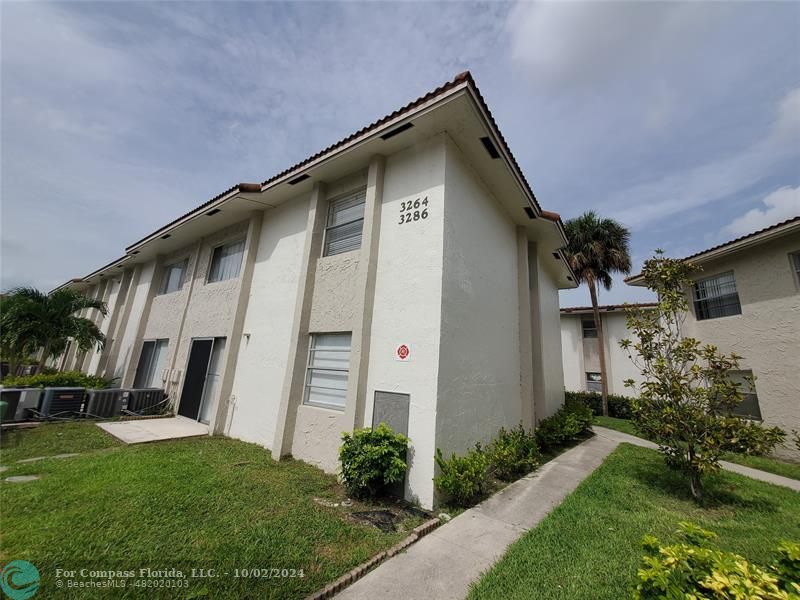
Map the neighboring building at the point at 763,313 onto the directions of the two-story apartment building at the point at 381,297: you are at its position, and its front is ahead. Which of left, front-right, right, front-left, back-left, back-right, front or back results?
back-left

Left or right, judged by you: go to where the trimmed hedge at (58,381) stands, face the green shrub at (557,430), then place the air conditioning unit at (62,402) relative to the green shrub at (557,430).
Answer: right

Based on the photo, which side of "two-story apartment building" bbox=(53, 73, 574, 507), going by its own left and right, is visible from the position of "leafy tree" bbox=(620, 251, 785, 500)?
left

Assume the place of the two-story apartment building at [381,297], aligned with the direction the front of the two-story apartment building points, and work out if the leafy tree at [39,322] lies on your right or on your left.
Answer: on your right

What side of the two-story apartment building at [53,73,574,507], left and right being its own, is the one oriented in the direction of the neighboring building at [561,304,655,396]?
back

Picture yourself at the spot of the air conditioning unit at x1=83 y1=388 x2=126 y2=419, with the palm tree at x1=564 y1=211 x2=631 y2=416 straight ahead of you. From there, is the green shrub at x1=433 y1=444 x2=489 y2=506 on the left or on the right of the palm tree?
right

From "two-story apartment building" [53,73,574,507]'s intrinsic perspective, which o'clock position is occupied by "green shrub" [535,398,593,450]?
The green shrub is roughly at 9 o'clock from the two-story apartment building.

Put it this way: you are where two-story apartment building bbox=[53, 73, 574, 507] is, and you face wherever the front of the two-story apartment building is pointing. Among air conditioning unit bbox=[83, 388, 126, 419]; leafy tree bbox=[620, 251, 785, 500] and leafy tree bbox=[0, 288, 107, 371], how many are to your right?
2

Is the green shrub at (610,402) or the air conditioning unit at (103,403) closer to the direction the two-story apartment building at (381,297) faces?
the air conditioning unit

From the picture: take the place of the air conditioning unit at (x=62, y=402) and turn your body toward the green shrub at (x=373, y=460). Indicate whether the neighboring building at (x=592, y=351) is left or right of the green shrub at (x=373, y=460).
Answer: left

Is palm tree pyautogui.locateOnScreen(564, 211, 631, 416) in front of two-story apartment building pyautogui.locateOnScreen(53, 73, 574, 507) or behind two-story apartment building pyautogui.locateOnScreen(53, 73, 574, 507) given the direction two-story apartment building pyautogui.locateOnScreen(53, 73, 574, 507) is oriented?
behind

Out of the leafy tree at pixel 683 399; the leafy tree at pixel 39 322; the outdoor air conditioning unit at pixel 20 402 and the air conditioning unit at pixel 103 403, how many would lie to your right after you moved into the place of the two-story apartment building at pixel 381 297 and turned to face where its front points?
3

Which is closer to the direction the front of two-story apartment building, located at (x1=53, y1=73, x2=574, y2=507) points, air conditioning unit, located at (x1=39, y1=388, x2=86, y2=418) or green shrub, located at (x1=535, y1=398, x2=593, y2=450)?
the air conditioning unit

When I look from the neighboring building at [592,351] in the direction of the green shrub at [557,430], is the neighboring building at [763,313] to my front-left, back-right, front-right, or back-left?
front-left

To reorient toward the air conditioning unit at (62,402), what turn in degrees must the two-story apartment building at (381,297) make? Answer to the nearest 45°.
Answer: approximately 90° to its right

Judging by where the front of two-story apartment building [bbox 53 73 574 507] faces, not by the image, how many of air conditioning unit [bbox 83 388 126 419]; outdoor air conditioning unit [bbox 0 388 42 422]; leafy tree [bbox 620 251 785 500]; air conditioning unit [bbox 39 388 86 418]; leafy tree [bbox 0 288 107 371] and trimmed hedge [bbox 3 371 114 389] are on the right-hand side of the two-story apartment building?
5

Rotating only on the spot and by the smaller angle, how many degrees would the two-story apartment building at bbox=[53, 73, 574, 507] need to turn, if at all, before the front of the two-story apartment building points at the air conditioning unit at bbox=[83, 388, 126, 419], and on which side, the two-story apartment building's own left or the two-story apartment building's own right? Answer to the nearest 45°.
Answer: approximately 90° to the two-story apartment building's own right
